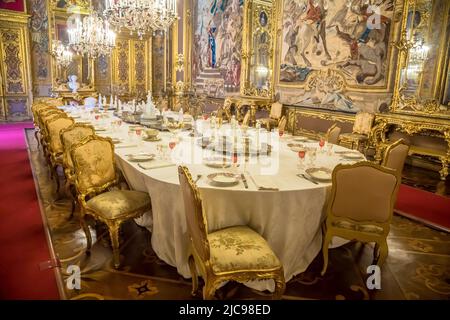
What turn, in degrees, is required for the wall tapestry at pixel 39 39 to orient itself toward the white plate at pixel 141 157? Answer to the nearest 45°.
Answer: approximately 45° to its right

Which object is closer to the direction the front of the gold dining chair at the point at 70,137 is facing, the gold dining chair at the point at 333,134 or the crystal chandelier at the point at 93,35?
the gold dining chair

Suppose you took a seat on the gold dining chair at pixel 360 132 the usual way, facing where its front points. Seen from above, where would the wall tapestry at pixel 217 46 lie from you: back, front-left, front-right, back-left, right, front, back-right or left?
right

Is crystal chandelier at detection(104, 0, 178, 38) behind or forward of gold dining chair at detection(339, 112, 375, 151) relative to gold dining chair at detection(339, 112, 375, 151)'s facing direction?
forward

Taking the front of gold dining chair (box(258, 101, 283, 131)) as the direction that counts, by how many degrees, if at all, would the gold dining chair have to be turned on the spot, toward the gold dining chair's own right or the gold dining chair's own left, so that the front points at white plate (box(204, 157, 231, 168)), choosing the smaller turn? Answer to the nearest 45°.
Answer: approximately 45° to the gold dining chair's own left

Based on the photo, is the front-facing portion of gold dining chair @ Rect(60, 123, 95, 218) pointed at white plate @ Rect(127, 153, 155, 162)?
yes

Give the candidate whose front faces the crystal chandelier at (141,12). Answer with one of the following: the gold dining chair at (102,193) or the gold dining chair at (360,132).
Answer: the gold dining chair at (360,132)

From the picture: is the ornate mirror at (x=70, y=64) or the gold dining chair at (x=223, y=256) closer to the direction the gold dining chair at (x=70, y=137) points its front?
the gold dining chair

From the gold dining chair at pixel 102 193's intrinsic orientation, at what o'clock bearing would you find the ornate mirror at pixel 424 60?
The ornate mirror is roughly at 10 o'clock from the gold dining chair.

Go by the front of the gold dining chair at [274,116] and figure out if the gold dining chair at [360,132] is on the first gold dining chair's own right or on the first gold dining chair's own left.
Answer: on the first gold dining chair's own left

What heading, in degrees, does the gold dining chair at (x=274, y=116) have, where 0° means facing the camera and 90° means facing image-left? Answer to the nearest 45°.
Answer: approximately 45°

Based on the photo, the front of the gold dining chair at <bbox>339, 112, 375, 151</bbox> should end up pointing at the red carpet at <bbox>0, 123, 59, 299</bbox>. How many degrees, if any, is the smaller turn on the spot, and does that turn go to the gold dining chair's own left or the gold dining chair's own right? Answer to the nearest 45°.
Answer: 0° — it already faces it

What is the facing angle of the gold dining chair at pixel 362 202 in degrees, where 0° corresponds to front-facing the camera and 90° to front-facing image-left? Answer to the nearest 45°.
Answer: approximately 135°

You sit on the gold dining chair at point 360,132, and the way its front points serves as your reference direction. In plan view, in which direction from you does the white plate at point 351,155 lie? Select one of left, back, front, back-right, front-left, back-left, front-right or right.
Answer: front-left
